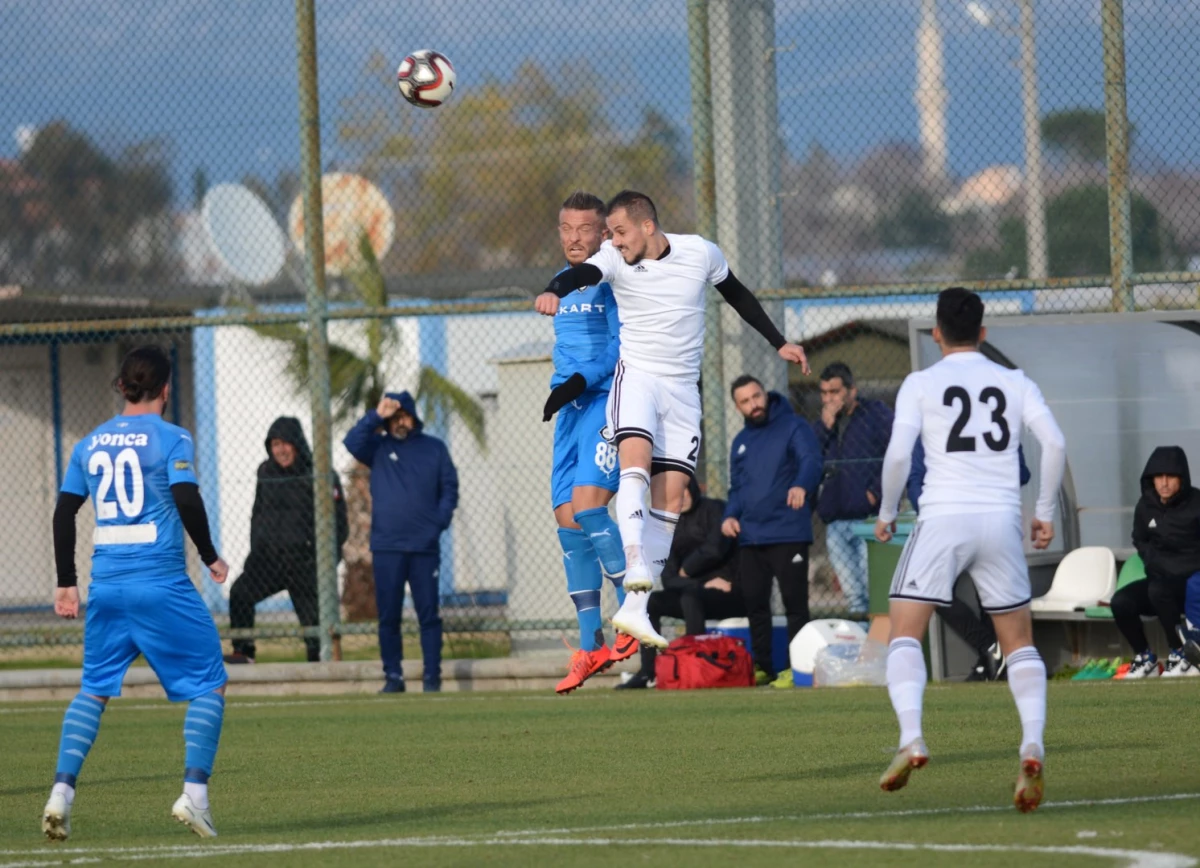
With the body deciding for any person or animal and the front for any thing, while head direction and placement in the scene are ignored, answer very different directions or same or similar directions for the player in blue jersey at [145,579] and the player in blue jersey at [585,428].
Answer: very different directions

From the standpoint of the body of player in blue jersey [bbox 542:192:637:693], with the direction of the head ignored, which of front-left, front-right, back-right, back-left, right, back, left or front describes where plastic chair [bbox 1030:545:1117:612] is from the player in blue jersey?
back

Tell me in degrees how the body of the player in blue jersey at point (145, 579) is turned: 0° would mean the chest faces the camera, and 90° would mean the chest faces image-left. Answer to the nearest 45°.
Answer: approximately 225°

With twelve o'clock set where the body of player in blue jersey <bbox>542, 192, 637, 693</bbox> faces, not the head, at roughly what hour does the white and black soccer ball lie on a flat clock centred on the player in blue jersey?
The white and black soccer ball is roughly at 4 o'clock from the player in blue jersey.

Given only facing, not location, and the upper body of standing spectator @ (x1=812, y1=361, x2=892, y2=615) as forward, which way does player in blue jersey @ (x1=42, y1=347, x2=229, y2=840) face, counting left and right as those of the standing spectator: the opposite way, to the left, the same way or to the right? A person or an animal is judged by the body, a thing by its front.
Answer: the opposite way
